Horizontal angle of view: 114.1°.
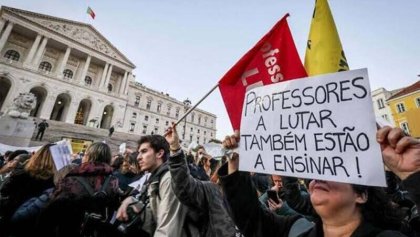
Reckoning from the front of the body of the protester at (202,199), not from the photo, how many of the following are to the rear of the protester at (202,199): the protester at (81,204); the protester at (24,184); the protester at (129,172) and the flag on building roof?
0

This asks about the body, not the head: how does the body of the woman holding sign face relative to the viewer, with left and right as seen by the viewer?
facing the viewer and to the left of the viewer

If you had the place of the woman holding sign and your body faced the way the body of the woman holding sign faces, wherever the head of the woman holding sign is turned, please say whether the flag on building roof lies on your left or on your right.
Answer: on your right
